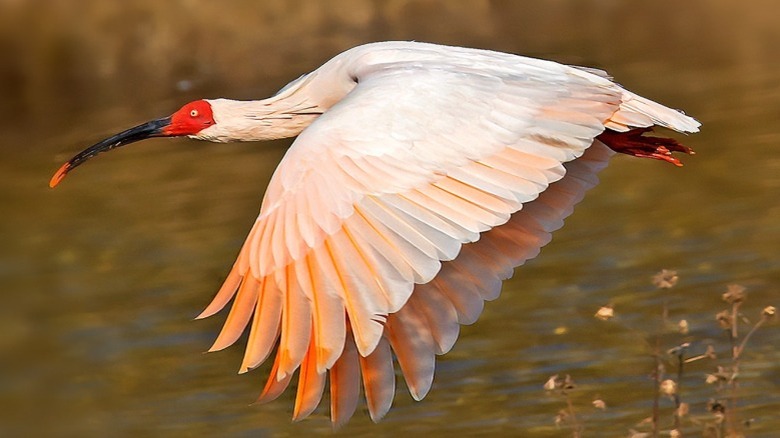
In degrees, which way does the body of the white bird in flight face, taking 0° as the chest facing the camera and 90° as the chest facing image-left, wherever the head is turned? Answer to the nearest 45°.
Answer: approximately 90°
